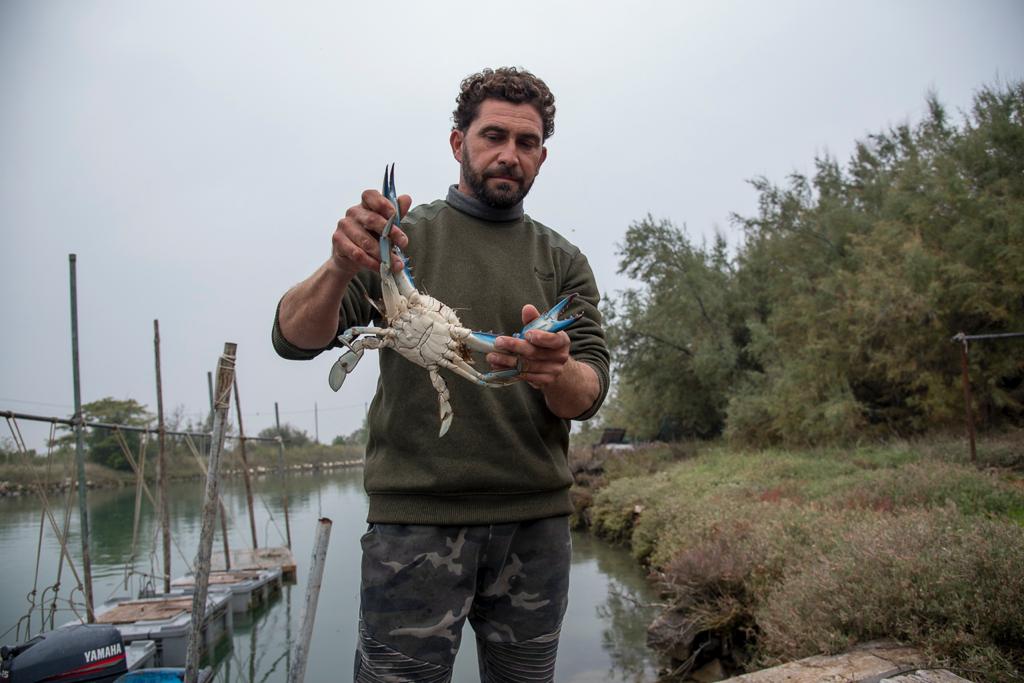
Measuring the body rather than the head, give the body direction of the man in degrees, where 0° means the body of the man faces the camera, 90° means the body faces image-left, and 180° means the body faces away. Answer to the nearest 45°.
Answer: approximately 0°

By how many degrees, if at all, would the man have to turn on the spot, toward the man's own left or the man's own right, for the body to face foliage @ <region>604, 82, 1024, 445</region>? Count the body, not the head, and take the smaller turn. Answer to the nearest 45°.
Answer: approximately 135° to the man's own left
